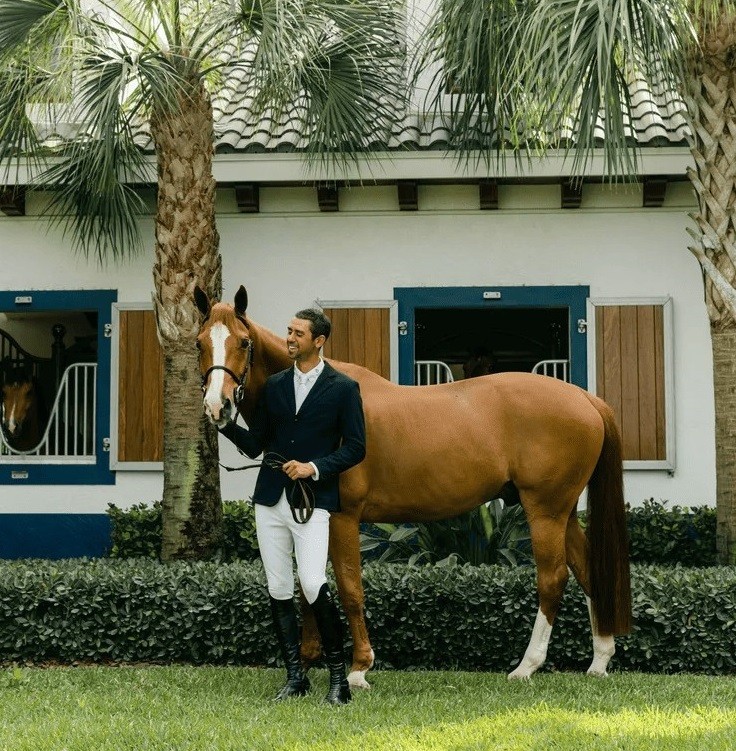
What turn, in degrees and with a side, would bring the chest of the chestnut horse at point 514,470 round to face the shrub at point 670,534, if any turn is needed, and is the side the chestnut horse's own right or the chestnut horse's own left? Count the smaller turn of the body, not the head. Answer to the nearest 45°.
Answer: approximately 135° to the chestnut horse's own right

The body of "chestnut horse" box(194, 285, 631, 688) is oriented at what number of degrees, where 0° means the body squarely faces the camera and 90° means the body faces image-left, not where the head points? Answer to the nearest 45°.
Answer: approximately 90°

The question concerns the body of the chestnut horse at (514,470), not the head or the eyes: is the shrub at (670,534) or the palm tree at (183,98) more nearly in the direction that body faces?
the palm tree

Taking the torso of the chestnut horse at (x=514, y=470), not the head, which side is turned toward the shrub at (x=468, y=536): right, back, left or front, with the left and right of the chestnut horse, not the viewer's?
right

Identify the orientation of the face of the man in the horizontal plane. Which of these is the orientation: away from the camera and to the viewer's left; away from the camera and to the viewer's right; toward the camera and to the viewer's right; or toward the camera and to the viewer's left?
toward the camera and to the viewer's left

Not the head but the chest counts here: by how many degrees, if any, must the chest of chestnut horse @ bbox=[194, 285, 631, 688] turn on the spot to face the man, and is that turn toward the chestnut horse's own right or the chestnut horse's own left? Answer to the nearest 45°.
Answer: approximately 45° to the chestnut horse's own left

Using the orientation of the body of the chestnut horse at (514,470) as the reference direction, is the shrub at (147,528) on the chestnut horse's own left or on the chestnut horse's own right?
on the chestnut horse's own right

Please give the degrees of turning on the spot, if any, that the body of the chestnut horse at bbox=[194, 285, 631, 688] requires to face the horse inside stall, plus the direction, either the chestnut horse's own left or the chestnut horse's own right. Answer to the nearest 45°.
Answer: approximately 45° to the chestnut horse's own right

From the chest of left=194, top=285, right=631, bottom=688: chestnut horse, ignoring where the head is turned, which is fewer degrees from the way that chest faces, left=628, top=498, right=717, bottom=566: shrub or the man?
the man
